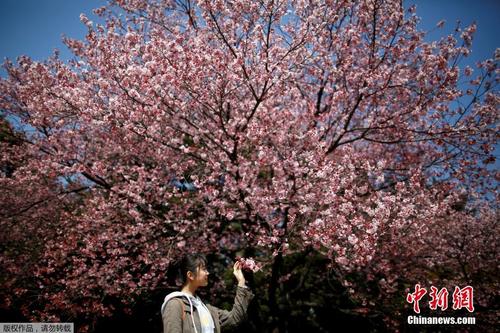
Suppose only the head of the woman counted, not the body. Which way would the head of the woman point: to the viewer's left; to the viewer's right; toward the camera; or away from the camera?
to the viewer's right
